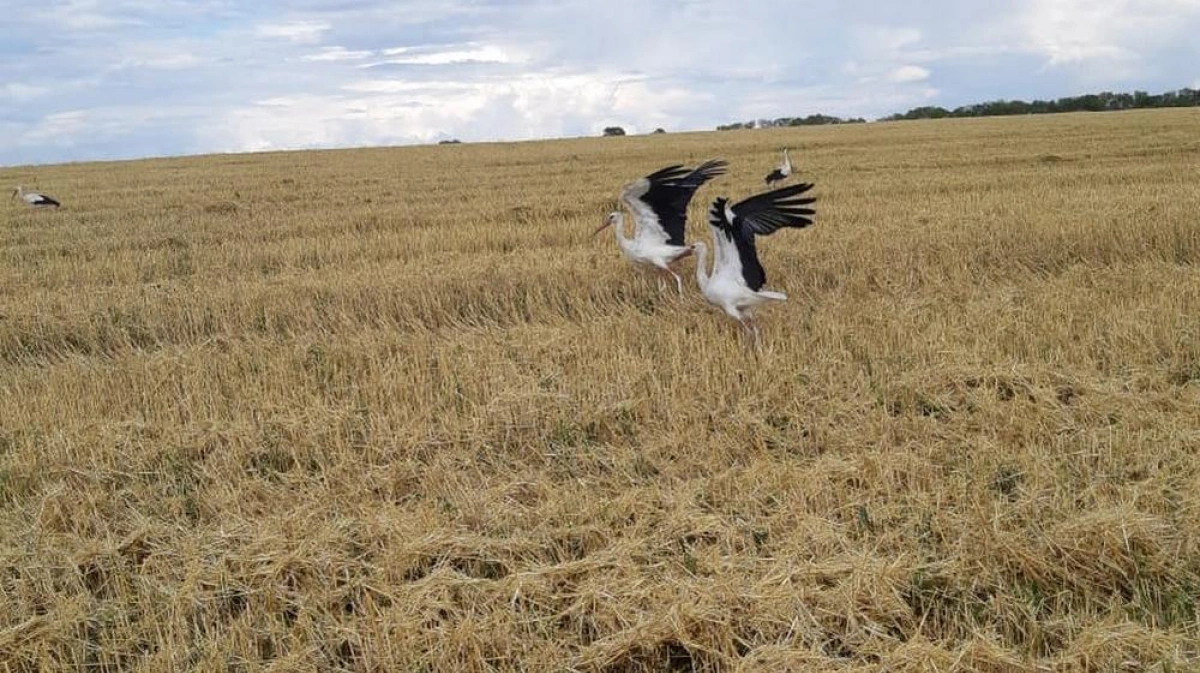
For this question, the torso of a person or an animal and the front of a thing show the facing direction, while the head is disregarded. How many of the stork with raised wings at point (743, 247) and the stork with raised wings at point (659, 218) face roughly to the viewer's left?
2

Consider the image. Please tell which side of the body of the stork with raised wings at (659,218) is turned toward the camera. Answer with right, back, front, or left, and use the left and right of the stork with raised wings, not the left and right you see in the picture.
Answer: left

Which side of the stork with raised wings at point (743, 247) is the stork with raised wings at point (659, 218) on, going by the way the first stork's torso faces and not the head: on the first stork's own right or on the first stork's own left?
on the first stork's own right

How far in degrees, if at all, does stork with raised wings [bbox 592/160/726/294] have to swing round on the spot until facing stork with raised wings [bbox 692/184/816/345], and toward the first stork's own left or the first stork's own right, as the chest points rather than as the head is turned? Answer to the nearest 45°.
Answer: approximately 90° to the first stork's own left

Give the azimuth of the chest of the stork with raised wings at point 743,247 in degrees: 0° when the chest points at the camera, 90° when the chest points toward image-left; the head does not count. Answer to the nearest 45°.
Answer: approximately 90°
